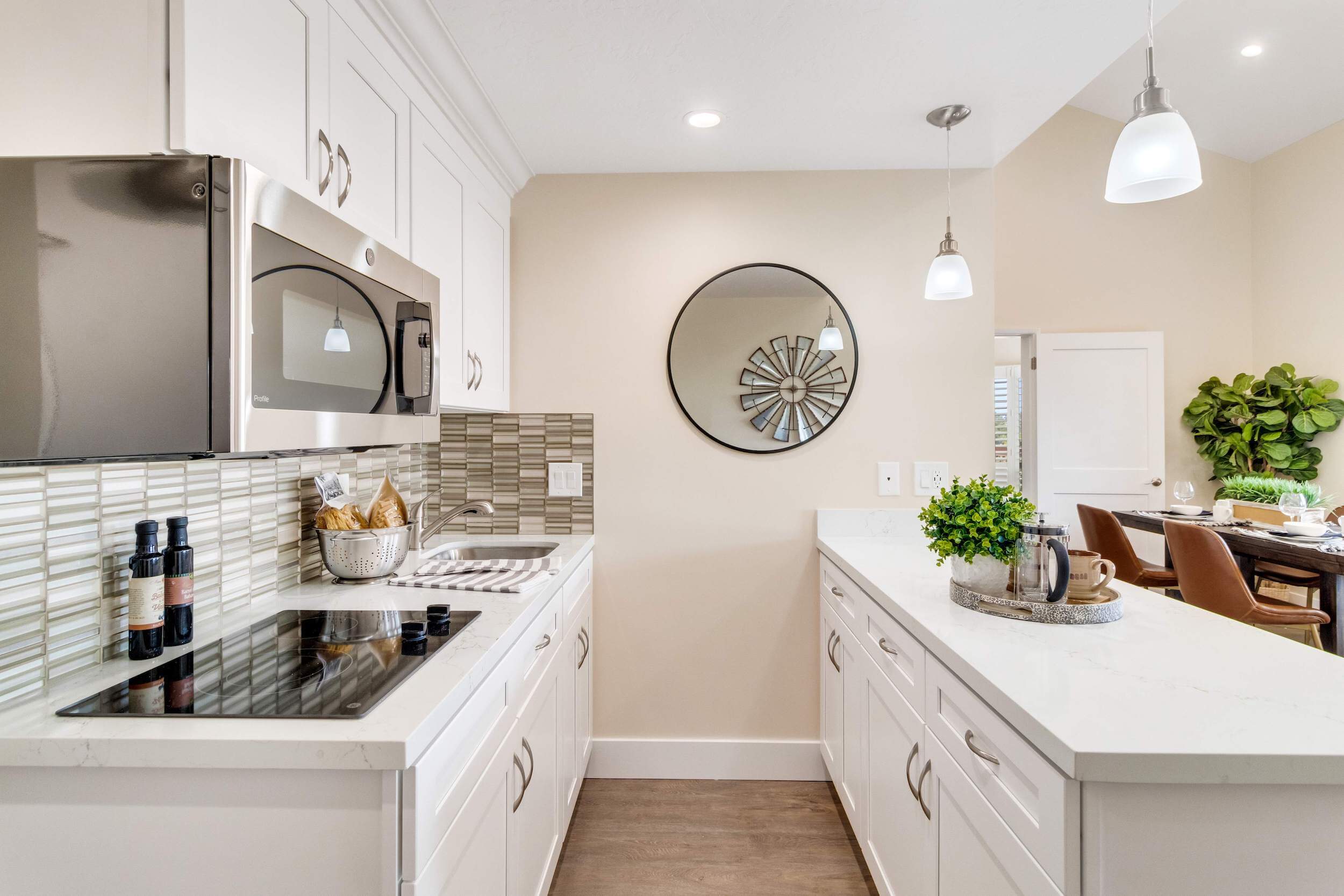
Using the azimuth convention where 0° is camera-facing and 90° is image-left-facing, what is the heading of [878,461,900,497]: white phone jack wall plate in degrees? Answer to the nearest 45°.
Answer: approximately 0°

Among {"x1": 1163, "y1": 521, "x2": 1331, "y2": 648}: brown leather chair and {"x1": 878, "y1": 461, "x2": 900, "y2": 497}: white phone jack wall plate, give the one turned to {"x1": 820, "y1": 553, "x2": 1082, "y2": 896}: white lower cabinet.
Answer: the white phone jack wall plate

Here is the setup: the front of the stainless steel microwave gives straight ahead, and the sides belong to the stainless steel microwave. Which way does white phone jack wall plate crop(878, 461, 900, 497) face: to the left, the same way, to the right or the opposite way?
to the right

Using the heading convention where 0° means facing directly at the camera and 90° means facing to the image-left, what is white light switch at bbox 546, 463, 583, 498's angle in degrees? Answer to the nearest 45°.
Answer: approximately 0°

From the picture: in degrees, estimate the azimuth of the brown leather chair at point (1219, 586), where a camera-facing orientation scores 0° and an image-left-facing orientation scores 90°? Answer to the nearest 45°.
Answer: approximately 225°
